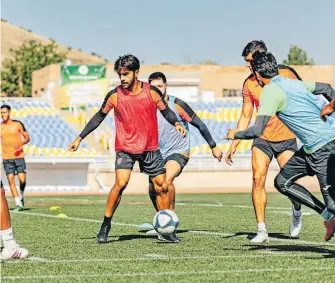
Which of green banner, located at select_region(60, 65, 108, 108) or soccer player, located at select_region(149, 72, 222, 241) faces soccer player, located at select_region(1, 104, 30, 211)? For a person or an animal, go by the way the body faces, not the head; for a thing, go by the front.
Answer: the green banner

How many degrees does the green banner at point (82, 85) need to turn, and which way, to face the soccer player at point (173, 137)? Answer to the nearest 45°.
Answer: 0° — it already faces them

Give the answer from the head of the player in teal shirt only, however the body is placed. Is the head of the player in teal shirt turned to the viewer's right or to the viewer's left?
to the viewer's left

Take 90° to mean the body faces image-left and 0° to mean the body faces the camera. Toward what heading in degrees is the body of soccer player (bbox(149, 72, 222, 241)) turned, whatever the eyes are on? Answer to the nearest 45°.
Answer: approximately 45°

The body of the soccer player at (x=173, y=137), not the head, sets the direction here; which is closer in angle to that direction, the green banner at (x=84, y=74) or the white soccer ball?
the white soccer ball

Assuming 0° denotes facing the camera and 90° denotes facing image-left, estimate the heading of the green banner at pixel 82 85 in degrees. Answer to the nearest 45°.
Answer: approximately 0°
